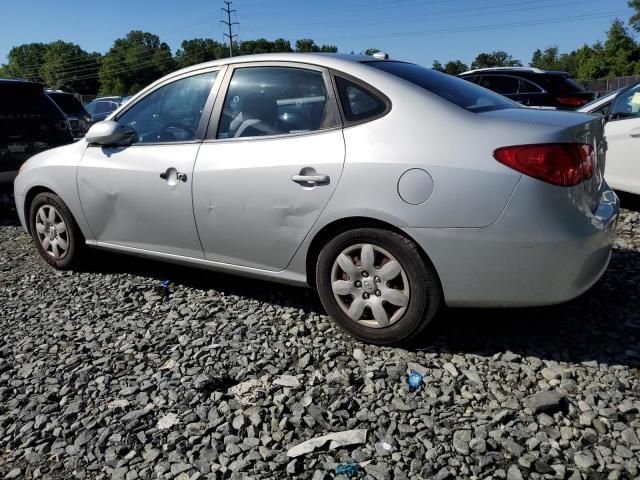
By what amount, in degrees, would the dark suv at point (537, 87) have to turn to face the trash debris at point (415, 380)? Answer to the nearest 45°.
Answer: approximately 135° to its left

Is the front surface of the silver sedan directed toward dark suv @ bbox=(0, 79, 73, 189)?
yes

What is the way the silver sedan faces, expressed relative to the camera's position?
facing away from the viewer and to the left of the viewer

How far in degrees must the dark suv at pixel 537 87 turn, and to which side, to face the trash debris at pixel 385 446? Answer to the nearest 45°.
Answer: approximately 135° to its left

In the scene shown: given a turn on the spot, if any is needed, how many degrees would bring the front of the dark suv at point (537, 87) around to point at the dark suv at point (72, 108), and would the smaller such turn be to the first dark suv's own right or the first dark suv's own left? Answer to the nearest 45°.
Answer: approximately 45° to the first dark suv's own left

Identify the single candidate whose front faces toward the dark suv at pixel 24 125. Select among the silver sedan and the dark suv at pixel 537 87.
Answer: the silver sedan

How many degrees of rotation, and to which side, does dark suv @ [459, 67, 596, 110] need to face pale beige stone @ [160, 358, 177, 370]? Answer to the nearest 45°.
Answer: approximately 135° to its left

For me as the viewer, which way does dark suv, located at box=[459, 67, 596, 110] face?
facing away from the viewer and to the left of the viewer

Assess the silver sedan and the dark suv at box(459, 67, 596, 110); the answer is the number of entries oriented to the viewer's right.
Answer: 0

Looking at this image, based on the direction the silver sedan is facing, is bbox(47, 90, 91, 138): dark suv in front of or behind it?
in front

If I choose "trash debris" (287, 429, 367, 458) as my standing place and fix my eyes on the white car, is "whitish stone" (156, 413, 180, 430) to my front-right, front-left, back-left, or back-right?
back-left

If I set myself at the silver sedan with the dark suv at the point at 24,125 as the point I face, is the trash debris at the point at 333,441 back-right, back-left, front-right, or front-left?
back-left

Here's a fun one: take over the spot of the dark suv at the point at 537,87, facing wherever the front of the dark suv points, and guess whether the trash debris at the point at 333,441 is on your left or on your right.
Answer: on your left
